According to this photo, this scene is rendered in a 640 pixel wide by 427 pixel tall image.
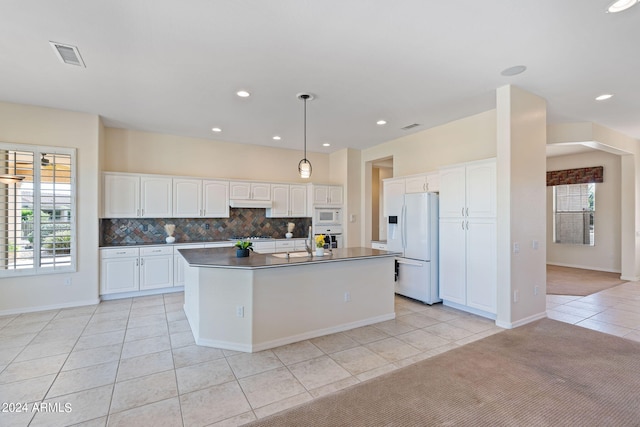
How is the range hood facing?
toward the camera

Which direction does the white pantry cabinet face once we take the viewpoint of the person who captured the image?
facing the viewer and to the left of the viewer

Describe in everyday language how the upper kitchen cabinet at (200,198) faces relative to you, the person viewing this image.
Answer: facing the viewer

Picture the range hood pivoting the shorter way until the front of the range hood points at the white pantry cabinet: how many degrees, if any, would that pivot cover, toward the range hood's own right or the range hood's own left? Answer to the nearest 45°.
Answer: approximately 45° to the range hood's own left

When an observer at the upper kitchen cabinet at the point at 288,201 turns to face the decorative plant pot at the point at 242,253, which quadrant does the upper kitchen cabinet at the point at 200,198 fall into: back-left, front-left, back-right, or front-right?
front-right

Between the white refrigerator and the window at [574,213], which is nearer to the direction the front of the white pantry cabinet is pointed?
the white refrigerator

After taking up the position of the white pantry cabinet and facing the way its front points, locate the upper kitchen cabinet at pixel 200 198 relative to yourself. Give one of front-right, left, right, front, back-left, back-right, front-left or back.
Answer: front-right

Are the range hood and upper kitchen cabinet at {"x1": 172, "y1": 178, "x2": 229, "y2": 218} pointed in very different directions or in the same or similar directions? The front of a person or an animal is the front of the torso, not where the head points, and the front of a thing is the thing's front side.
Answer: same or similar directions

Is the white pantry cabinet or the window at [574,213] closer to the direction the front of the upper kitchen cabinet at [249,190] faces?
the white pantry cabinet

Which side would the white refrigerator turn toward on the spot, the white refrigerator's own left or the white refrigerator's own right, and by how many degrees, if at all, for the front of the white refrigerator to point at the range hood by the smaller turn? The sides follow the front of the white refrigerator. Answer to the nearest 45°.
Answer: approximately 45° to the white refrigerator's own right

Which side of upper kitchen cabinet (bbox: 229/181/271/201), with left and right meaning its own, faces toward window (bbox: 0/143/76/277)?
right

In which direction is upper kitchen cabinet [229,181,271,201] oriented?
toward the camera

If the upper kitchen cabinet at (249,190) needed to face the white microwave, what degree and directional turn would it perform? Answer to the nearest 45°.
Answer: approximately 90° to its left

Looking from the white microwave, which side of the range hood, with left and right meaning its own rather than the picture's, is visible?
left

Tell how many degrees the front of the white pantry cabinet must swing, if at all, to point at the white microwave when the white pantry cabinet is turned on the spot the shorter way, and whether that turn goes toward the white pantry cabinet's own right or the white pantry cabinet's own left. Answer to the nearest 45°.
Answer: approximately 90° to the white pantry cabinet's own right

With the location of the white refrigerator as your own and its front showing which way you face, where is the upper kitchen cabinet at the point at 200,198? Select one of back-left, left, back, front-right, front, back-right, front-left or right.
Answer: front-right
